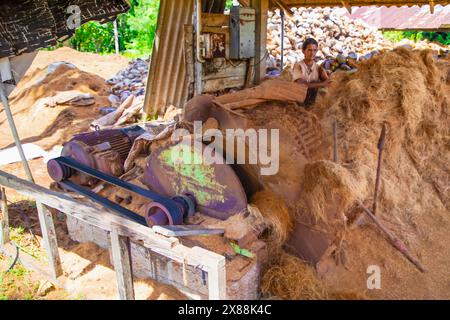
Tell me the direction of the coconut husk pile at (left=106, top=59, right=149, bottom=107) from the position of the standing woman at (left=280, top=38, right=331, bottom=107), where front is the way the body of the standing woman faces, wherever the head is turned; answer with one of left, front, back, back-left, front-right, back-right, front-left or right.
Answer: back-right

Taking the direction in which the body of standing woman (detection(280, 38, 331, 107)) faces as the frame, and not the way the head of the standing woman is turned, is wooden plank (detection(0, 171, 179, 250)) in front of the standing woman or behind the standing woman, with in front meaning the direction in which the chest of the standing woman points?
in front

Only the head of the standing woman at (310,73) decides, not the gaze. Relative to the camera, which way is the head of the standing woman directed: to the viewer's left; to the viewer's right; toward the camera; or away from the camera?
toward the camera

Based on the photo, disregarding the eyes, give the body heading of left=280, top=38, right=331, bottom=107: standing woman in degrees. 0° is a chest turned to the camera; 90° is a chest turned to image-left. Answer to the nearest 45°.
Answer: approximately 0°

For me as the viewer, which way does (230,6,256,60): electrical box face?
facing the viewer and to the right of the viewer

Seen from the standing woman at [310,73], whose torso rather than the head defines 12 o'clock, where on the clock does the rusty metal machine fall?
The rusty metal machine is roughly at 1 o'clock from the standing woman.

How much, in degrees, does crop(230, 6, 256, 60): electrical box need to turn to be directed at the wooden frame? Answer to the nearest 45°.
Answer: approximately 45° to its right

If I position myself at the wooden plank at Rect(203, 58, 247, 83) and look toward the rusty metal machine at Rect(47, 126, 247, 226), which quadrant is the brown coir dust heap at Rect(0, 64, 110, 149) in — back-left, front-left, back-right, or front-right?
back-right

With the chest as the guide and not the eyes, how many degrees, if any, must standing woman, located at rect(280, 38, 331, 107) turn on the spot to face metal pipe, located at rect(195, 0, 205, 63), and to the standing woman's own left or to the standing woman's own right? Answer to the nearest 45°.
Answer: approximately 135° to the standing woman's own right

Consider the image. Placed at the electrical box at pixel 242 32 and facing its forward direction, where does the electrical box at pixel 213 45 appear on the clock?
the electrical box at pixel 213 45 is roughly at 3 o'clock from the electrical box at pixel 242 32.

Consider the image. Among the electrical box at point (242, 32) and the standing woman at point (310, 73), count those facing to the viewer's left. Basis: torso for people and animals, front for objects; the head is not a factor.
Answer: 0

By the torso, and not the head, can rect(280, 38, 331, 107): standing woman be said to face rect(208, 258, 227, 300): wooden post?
yes

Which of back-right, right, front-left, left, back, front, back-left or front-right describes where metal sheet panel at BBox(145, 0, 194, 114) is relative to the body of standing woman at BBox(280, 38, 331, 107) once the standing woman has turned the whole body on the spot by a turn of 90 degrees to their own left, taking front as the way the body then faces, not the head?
back-left
